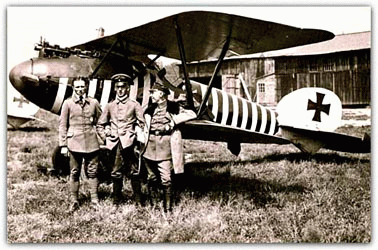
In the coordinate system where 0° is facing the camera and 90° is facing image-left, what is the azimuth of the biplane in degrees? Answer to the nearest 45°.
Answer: approximately 45°

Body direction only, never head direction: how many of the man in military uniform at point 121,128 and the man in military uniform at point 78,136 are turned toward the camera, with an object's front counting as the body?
2

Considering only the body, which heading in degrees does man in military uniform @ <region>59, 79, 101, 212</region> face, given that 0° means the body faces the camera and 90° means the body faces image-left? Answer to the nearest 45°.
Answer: approximately 0°
